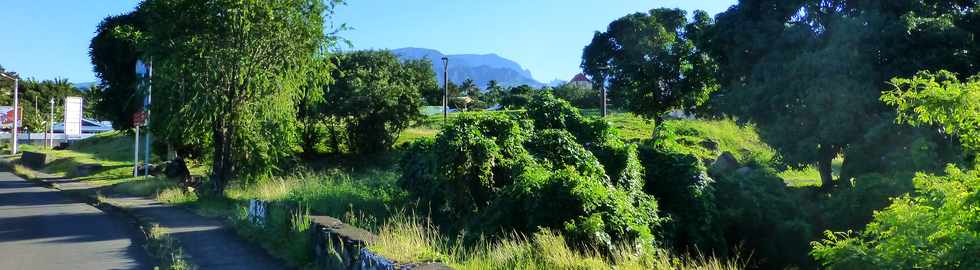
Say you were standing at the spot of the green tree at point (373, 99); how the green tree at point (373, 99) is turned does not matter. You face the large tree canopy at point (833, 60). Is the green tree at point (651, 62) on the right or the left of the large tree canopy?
left

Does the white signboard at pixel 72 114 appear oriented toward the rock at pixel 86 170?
yes

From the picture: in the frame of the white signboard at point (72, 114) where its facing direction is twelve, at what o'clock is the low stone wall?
The low stone wall is roughly at 12 o'clock from the white signboard.

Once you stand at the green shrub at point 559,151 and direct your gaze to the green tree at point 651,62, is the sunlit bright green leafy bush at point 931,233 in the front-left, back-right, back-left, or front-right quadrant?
back-right

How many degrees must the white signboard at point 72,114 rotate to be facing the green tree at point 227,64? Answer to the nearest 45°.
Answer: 0° — it already faces it

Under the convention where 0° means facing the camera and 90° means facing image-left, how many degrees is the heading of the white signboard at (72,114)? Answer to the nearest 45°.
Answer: approximately 0°
